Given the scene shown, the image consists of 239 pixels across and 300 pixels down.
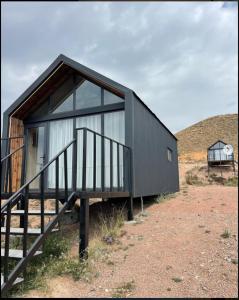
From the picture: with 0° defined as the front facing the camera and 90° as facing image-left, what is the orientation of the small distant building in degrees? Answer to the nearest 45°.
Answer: approximately 0°

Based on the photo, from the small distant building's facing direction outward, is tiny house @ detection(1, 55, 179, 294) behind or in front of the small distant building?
in front

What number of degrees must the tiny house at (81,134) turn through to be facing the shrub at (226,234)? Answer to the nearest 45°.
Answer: approximately 90° to its left

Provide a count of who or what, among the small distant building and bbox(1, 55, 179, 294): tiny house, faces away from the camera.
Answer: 0

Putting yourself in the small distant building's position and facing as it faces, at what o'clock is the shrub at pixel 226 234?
The shrub is roughly at 12 o'clock from the small distant building.

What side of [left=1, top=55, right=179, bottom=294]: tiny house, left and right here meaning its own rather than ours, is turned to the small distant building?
back

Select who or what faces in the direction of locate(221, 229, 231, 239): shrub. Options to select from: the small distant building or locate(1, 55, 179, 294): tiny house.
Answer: the small distant building
